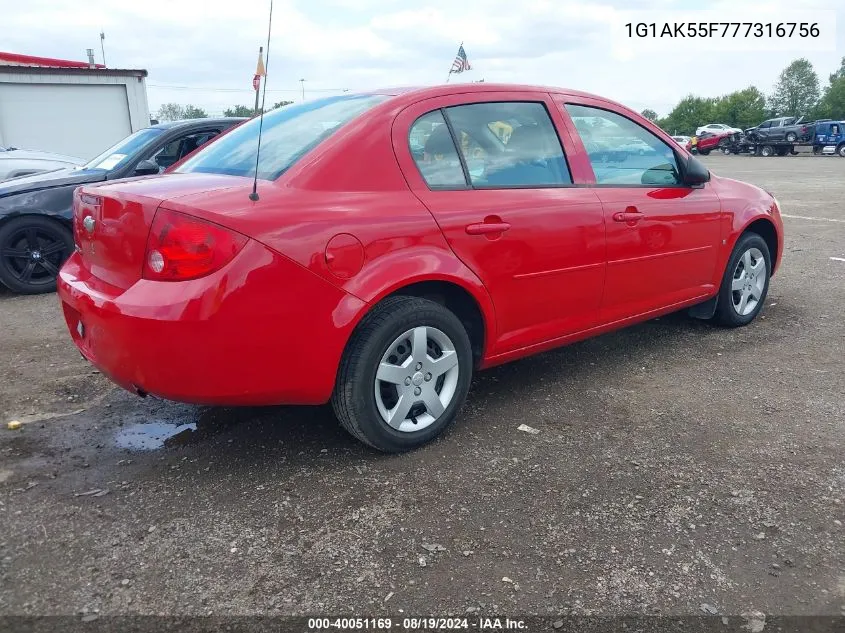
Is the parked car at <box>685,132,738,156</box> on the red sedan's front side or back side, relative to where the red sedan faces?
on the front side

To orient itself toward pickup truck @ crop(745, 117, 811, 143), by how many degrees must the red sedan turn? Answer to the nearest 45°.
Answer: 0° — it already faces it

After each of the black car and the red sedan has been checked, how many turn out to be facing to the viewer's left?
1

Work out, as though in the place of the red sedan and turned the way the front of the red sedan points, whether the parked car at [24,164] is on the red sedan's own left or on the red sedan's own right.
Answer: on the red sedan's own left

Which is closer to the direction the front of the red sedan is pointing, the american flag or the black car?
the american flag

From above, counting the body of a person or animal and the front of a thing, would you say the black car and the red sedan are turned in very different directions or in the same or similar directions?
very different directions

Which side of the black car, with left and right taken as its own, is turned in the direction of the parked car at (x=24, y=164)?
right

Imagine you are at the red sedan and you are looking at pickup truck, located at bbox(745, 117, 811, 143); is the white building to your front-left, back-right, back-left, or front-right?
front-left

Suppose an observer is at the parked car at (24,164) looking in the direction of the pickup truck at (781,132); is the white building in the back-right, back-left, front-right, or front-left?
front-left

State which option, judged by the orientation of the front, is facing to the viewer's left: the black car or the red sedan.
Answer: the black car

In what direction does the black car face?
to the viewer's left

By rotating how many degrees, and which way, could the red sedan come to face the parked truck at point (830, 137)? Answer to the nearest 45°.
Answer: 0° — it already faces it

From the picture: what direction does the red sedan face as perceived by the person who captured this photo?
facing away from the viewer and to the right of the viewer

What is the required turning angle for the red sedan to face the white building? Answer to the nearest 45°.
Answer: approximately 90° to its left
